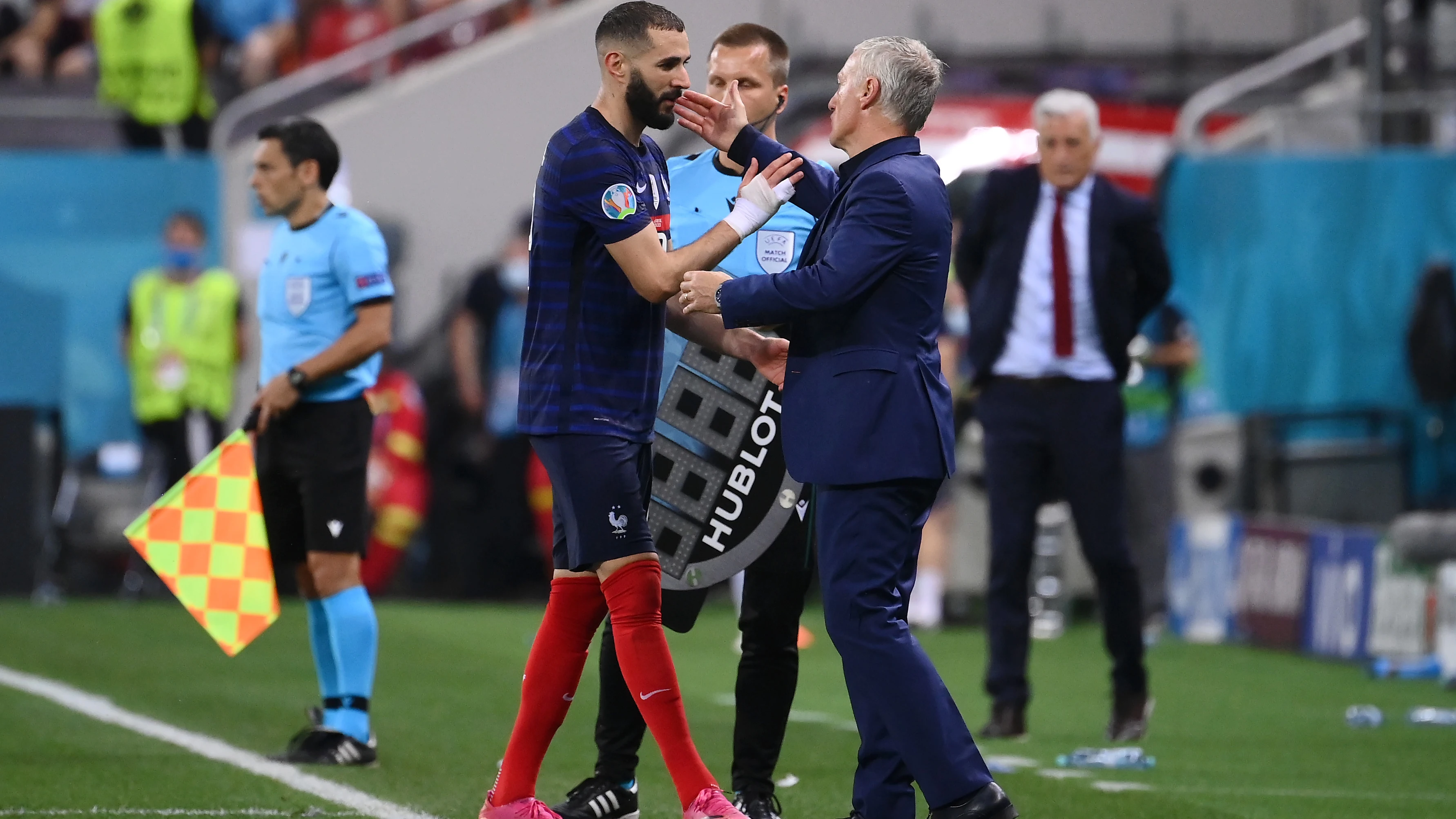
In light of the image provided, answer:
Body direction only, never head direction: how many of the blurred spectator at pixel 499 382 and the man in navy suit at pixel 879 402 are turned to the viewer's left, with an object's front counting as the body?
1

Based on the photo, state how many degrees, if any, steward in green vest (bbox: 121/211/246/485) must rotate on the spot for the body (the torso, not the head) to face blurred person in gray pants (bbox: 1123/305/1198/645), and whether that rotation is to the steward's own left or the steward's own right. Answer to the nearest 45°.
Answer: approximately 90° to the steward's own left

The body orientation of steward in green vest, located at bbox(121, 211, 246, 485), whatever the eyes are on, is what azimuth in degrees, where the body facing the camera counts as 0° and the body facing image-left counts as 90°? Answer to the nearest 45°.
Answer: approximately 0°

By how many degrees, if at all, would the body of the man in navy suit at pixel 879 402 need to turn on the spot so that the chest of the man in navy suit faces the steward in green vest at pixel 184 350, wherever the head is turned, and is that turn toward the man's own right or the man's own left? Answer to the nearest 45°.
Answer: approximately 45° to the man's own right

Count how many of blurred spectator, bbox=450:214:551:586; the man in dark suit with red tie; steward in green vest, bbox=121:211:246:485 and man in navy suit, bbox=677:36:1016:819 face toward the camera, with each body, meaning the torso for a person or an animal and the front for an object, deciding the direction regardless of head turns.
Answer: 3

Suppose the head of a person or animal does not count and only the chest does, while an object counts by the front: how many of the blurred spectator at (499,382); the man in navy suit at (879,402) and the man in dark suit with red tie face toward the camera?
2

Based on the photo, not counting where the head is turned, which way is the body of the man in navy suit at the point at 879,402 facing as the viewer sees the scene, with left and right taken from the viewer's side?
facing to the left of the viewer

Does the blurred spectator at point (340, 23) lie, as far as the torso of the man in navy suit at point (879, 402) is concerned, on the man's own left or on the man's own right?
on the man's own right

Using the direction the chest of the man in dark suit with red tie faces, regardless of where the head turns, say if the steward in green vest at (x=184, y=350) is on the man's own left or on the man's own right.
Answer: on the man's own right

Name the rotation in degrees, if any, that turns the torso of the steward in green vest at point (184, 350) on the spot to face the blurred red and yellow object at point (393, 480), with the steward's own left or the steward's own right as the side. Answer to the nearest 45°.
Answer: approximately 90° to the steward's own left
